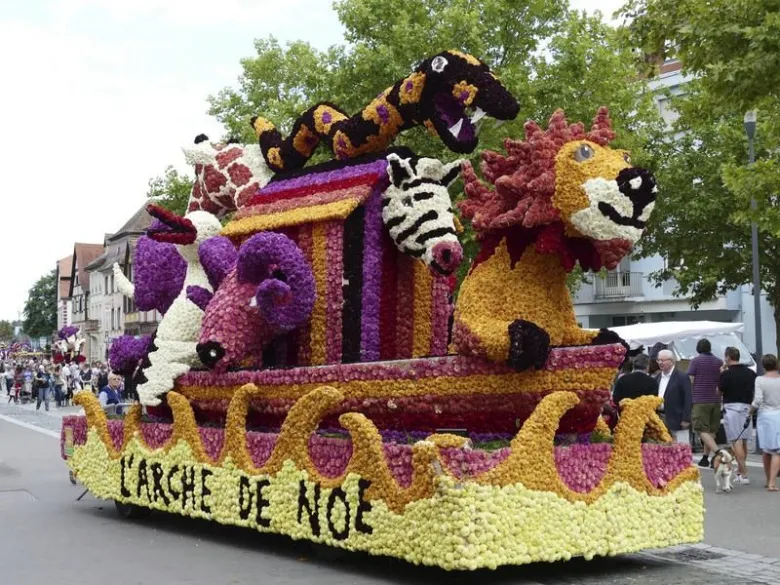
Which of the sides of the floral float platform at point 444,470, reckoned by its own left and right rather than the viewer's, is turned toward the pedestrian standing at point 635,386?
left

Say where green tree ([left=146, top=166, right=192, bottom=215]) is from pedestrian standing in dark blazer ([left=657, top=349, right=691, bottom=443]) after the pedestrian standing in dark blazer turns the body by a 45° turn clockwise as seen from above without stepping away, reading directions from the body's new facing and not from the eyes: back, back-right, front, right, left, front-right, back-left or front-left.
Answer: front-right

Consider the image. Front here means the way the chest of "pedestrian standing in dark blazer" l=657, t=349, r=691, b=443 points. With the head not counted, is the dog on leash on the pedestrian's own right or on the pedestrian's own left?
on the pedestrian's own left

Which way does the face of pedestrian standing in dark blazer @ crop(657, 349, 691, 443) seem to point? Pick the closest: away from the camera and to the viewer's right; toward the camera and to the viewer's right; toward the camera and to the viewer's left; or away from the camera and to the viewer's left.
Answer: toward the camera and to the viewer's left

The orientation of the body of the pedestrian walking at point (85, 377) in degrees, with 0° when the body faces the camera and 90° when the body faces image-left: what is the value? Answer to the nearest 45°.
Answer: approximately 0°
